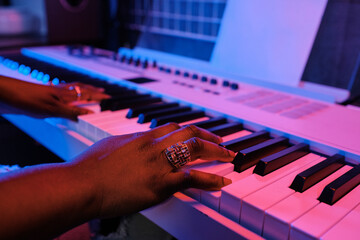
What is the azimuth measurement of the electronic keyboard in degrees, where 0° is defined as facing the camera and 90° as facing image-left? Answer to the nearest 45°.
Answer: approximately 45°
